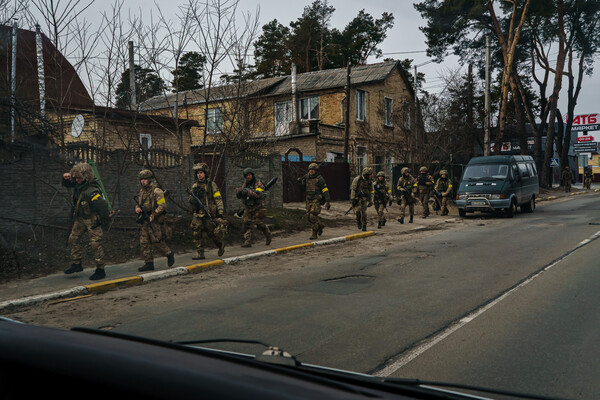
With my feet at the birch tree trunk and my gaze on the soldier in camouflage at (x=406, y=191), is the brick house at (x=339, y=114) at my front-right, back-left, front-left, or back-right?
front-left

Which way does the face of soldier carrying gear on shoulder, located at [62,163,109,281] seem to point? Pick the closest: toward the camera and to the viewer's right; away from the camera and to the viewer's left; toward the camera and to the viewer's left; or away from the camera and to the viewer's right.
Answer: toward the camera and to the viewer's left

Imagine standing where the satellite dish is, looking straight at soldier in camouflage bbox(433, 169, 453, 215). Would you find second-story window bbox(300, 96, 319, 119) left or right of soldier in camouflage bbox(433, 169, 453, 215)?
left

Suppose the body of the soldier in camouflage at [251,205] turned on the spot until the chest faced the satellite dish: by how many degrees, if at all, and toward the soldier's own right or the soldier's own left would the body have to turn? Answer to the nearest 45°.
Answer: approximately 45° to the soldier's own right

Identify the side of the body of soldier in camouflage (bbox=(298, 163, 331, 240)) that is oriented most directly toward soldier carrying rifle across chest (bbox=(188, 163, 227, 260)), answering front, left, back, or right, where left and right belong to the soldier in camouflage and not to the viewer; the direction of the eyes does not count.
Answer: front

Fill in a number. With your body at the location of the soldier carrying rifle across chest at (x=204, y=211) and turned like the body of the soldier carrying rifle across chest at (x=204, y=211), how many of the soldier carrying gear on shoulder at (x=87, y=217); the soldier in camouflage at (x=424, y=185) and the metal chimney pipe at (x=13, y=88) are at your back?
1

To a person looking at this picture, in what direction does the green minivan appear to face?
facing the viewer and to the left of the viewer

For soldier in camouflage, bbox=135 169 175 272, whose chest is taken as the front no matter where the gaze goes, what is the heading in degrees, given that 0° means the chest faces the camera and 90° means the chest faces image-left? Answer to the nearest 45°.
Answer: approximately 45°

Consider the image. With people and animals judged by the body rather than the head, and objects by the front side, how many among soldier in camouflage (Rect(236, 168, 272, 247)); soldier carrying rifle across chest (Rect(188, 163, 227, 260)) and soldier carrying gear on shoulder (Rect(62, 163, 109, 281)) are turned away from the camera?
0

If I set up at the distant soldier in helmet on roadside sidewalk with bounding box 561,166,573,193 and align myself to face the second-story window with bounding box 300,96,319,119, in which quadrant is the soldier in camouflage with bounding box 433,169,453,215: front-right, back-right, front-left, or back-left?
front-left

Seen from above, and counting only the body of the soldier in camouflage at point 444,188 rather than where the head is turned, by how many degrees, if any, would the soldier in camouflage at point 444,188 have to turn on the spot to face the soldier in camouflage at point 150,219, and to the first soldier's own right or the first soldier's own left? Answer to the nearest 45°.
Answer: approximately 45° to the first soldier's own left

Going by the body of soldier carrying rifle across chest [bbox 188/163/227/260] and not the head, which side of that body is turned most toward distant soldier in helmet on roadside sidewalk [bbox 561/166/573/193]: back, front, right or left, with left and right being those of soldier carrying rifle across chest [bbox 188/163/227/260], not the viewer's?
back

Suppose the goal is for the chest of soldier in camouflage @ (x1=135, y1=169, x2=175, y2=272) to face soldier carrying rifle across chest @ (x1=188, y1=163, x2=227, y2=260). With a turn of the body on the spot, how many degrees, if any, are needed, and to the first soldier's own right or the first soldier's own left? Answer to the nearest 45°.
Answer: approximately 180°

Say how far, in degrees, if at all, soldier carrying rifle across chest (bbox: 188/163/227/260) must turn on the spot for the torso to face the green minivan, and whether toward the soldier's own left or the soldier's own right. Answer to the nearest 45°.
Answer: approximately 180°

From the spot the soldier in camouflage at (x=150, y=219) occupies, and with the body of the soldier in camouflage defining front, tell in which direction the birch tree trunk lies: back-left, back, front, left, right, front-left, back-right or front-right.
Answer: right

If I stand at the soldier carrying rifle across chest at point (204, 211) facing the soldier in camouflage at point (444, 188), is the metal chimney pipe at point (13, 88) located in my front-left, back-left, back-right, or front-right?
back-left

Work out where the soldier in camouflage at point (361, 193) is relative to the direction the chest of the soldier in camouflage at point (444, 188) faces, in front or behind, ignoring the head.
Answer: in front
